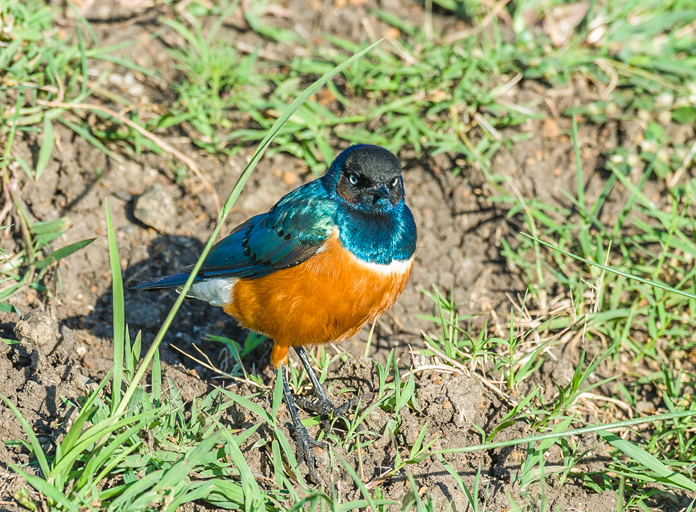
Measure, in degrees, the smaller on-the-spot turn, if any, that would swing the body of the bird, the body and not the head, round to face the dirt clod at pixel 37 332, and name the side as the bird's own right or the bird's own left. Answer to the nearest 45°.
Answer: approximately 135° to the bird's own right

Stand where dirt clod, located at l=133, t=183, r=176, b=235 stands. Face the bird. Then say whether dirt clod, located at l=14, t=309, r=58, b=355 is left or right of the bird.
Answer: right

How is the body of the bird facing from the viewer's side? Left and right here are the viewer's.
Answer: facing the viewer and to the right of the viewer

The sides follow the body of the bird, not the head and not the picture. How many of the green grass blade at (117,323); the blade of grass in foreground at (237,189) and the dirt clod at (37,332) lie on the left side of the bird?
0

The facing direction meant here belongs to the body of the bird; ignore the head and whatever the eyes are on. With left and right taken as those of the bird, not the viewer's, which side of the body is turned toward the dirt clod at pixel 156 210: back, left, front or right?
back

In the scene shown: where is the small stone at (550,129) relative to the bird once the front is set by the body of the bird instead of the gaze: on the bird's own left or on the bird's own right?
on the bird's own left

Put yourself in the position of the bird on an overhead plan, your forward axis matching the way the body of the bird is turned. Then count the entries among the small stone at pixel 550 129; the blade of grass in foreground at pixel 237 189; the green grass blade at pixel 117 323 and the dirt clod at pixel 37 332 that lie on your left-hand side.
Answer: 1
